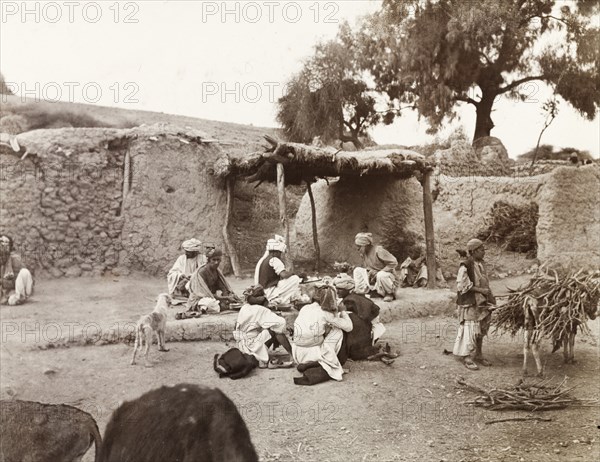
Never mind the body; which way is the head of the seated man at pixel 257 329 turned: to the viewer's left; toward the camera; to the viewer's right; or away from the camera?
away from the camera

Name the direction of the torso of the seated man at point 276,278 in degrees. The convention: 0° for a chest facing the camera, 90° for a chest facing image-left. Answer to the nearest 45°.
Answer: approximately 270°

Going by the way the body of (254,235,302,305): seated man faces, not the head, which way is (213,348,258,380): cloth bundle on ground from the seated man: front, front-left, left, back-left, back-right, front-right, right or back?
right

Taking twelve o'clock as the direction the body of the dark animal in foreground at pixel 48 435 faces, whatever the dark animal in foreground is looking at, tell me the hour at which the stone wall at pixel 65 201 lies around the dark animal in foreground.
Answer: The stone wall is roughly at 3 o'clock from the dark animal in foreground.

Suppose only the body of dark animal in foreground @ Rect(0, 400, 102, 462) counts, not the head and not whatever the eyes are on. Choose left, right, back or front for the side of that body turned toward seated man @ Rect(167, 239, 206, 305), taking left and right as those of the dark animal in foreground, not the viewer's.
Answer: right

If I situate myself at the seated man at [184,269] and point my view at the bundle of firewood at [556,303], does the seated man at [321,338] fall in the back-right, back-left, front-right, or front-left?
front-right

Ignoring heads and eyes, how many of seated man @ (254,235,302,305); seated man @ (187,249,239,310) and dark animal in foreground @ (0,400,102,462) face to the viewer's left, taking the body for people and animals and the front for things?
1

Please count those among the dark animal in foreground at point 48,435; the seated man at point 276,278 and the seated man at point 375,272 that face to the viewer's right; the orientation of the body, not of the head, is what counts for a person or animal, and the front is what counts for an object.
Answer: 1

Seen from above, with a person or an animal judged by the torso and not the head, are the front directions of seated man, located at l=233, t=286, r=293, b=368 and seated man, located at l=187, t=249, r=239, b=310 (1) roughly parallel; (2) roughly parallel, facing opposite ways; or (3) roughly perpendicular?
roughly perpendicular

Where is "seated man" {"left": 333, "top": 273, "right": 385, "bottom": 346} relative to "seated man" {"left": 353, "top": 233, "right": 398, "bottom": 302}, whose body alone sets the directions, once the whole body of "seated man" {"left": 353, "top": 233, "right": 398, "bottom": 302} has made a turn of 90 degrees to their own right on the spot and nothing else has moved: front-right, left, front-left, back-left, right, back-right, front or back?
back-left

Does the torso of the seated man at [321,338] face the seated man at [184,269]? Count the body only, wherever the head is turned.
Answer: no

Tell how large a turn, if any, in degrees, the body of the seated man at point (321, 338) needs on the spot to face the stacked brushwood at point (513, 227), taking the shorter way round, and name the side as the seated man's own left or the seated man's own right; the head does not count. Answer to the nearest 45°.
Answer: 0° — they already face it

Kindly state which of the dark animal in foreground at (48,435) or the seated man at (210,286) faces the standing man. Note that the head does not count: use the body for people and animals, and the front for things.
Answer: the seated man

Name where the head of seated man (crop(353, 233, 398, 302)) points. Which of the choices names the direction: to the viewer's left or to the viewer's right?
to the viewer's left

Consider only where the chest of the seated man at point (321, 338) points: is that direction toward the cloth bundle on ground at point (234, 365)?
no

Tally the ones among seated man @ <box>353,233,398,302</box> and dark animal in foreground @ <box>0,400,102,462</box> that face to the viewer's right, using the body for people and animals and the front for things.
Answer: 0
